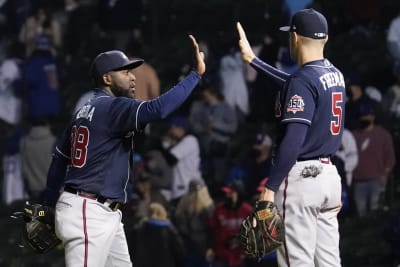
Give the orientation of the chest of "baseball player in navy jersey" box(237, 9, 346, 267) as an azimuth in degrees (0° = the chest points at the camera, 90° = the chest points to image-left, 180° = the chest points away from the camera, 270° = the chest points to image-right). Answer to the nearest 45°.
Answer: approximately 135°

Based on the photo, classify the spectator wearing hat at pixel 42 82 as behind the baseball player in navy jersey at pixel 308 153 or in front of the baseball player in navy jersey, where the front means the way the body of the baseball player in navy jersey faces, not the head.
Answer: in front

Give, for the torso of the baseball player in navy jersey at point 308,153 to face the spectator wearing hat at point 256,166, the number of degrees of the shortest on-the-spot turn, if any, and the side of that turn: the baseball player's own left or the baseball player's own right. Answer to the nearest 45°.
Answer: approximately 45° to the baseball player's own right

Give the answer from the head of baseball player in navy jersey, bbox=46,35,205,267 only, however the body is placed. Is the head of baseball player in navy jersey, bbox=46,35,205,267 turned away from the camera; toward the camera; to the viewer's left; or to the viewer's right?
to the viewer's right

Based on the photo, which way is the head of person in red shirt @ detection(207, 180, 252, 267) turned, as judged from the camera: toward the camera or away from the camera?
toward the camera

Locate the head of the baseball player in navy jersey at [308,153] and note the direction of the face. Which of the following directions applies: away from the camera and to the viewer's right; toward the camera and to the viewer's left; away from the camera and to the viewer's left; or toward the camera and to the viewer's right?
away from the camera and to the viewer's left
